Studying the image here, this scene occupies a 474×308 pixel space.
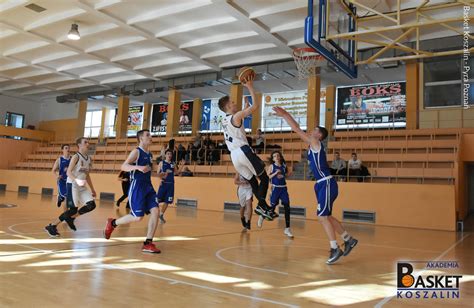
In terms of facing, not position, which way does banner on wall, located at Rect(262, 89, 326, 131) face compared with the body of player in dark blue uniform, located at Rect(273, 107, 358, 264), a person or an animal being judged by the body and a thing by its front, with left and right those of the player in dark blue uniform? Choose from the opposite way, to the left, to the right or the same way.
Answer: to the left

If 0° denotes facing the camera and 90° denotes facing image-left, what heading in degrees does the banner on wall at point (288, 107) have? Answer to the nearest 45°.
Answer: approximately 0°

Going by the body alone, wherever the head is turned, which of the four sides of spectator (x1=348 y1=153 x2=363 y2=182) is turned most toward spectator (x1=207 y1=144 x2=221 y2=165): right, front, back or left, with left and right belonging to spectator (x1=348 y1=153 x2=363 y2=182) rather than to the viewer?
right

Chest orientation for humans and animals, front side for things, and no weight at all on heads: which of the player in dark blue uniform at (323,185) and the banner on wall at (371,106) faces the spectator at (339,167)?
the banner on wall

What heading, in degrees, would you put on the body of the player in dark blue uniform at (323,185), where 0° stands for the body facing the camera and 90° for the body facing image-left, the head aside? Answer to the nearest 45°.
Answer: approximately 90°

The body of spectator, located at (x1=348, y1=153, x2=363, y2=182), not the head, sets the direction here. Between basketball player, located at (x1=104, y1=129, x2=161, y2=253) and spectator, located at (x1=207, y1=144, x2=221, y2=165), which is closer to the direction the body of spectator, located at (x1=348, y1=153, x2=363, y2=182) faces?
the basketball player

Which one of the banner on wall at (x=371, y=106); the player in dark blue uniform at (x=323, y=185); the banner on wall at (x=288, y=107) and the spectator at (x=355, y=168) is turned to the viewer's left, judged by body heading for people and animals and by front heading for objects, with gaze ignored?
the player in dark blue uniform

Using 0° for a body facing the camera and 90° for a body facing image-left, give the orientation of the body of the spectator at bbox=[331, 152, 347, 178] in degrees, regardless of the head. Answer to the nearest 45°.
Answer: approximately 0°

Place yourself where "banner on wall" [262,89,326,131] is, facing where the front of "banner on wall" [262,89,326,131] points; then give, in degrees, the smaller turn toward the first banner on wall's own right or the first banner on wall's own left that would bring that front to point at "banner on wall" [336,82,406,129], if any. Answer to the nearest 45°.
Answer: approximately 45° to the first banner on wall's own left

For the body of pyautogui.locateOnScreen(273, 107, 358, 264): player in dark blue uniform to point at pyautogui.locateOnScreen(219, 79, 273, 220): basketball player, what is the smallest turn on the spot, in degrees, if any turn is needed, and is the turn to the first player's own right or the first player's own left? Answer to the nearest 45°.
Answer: approximately 45° to the first player's own left

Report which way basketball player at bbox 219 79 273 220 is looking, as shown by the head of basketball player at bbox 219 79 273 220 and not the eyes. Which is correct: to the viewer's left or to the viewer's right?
to the viewer's right
